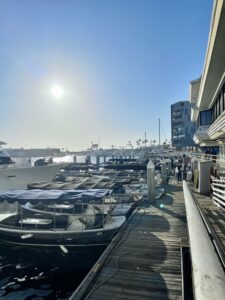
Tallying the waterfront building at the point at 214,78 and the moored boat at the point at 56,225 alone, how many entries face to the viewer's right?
1

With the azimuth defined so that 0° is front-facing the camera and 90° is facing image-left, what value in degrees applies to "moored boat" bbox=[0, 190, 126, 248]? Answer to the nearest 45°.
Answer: approximately 270°

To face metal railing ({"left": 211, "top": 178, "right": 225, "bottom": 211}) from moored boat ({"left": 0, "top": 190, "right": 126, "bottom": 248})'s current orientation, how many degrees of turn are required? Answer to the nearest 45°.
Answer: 0° — it already faces it

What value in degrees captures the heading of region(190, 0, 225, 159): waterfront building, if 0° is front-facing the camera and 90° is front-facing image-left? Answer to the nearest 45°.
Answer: approximately 90°

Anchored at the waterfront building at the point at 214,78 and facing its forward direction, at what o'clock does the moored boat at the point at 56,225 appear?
The moored boat is roughly at 11 o'clock from the waterfront building.
